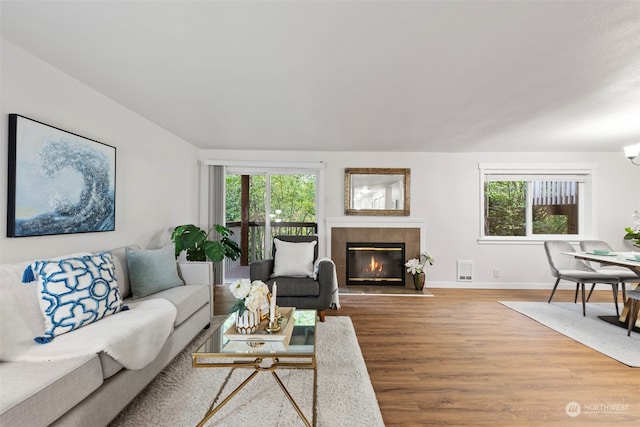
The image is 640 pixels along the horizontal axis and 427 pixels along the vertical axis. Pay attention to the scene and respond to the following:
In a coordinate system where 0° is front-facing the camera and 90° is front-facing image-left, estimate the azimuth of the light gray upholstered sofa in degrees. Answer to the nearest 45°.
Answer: approximately 315°

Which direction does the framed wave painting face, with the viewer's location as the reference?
facing the viewer and to the right of the viewer

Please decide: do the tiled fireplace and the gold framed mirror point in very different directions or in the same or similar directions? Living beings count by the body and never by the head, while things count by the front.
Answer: same or similar directions

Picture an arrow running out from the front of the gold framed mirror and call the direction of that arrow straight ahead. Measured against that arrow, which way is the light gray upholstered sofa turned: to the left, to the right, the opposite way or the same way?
to the left

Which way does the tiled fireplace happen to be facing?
toward the camera

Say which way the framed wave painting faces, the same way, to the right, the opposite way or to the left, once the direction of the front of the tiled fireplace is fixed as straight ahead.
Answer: to the left

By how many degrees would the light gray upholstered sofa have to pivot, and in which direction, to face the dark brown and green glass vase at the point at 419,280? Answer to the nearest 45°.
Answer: approximately 45° to its left

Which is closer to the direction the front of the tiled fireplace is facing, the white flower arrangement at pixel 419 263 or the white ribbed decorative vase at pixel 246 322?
the white ribbed decorative vase

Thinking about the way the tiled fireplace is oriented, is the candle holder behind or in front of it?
in front

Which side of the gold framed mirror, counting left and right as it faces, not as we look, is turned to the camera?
front

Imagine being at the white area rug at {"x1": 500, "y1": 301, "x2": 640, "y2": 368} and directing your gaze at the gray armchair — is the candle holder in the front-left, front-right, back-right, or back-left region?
front-left

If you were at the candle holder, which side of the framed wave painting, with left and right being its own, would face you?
front

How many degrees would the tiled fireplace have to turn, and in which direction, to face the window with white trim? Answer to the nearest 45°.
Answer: approximately 90° to its left

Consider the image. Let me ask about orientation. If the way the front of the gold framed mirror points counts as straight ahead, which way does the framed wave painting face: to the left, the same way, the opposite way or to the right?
to the left

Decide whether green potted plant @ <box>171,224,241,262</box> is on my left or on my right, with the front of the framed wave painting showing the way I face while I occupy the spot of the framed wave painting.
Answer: on my left

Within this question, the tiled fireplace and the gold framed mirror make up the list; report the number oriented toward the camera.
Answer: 2

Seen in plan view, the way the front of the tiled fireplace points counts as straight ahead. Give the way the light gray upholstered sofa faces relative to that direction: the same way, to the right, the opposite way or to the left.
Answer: to the left
